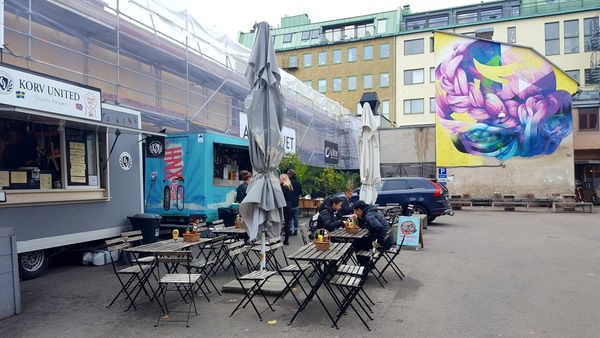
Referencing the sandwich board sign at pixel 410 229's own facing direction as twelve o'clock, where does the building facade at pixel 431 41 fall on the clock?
The building facade is roughly at 6 o'clock from the sandwich board sign.

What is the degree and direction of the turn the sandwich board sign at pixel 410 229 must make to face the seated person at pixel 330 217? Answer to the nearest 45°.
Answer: approximately 45° to its right

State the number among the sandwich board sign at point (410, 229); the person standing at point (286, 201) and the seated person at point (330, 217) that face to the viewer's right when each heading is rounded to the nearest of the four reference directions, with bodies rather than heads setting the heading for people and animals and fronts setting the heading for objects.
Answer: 1

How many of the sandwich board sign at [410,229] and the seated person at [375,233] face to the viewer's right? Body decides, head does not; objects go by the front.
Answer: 0

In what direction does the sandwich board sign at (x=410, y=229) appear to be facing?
toward the camera

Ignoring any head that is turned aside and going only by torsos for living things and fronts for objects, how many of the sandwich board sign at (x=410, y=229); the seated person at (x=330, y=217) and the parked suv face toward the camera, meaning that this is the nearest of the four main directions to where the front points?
1

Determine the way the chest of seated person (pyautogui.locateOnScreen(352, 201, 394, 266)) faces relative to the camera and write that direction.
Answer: to the viewer's left

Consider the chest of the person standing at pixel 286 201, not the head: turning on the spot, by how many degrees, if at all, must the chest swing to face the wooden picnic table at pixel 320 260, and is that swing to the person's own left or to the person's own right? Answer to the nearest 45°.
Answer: approximately 90° to the person's own left

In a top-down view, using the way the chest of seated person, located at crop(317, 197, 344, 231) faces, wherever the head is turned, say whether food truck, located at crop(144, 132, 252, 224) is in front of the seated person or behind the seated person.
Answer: behind

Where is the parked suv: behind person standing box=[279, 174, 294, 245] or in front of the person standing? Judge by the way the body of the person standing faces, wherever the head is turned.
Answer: behind

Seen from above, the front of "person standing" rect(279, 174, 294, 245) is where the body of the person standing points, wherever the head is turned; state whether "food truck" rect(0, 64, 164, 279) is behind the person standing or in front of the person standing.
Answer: in front

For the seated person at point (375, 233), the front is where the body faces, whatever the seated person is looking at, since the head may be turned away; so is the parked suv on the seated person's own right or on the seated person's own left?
on the seated person's own right

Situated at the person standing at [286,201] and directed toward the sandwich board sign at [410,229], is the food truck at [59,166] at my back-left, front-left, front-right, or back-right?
back-right
